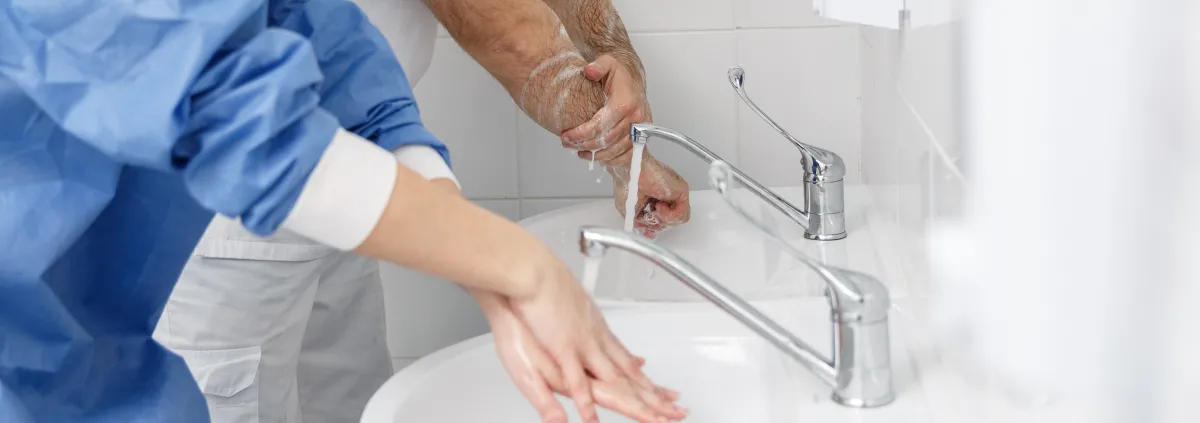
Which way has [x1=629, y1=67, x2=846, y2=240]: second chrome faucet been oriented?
to the viewer's left

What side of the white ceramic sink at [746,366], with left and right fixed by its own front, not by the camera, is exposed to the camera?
left

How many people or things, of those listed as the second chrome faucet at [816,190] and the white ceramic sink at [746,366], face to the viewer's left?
2
